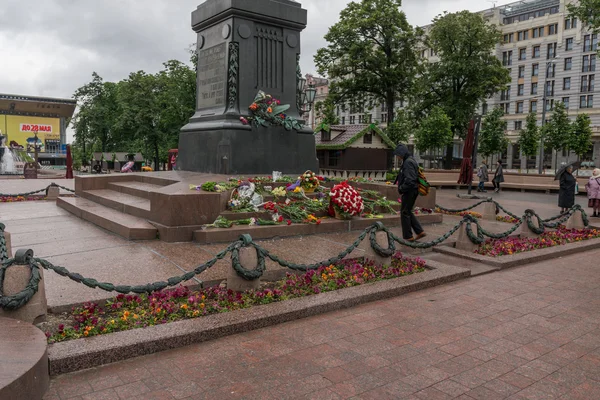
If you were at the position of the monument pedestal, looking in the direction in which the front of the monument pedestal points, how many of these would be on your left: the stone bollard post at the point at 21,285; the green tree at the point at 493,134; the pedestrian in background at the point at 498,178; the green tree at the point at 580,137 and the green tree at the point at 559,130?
4

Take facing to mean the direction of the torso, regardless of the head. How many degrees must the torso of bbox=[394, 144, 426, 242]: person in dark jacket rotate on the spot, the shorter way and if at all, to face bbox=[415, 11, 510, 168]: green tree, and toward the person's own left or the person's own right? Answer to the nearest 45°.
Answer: approximately 90° to the person's own right

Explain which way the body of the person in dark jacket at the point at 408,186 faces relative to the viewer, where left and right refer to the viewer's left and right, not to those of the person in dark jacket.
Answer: facing to the left of the viewer

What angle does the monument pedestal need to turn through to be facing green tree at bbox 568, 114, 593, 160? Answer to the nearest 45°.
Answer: approximately 90° to its left

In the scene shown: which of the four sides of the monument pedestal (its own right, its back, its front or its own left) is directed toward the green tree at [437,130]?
left

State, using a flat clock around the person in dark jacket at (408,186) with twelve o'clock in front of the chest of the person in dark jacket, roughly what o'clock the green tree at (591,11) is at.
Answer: The green tree is roughly at 4 o'clock from the person in dark jacket.

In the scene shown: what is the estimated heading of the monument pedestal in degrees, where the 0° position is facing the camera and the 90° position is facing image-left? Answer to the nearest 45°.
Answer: approximately 315°
